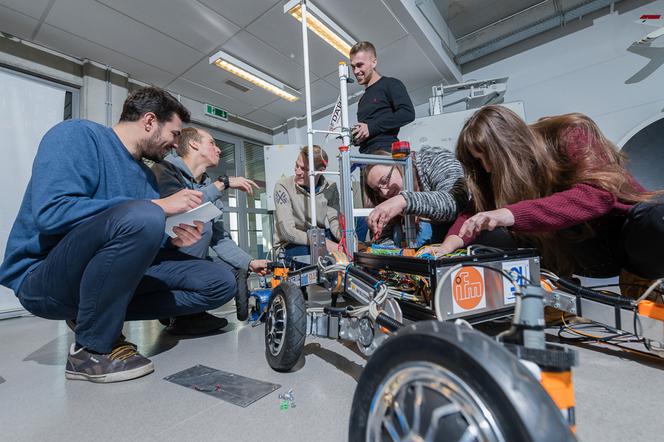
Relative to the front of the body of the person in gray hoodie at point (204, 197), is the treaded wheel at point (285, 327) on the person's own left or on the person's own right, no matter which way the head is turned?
on the person's own right

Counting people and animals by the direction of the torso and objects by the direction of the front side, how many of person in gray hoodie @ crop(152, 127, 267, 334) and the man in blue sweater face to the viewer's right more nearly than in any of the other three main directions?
2

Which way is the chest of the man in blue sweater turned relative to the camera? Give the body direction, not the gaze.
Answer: to the viewer's right

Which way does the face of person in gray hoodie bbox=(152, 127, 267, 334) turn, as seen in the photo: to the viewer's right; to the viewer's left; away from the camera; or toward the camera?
to the viewer's right

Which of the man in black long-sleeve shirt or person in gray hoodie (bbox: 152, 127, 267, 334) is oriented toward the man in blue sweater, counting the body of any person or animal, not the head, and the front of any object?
the man in black long-sleeve shirt

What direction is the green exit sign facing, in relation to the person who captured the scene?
facing the viewer and to the right of the viewer

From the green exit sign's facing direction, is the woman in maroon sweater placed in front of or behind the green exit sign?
in front

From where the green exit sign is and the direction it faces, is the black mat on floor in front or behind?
in front

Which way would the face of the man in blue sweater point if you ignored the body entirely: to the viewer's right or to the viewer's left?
to the viewer's right

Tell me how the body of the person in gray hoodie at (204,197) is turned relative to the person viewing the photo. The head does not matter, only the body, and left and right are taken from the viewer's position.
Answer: facing to the right of the viewer

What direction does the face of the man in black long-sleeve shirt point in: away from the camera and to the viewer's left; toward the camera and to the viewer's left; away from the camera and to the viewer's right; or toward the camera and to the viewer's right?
toward the camera and to the viewer's left

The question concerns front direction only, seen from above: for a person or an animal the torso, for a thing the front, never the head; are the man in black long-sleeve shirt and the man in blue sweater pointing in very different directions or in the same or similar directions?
very different directions

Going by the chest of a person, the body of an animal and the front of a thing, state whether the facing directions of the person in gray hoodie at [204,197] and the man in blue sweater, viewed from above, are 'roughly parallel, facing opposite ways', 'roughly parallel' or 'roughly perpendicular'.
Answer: roughly parallel

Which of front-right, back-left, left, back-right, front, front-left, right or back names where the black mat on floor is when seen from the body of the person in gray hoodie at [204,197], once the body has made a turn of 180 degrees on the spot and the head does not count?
left

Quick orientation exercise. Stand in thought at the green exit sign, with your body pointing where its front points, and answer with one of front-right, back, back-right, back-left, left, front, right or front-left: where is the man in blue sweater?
front-right

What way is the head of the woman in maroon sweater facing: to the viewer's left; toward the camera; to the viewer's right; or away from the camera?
to the viewer's left
